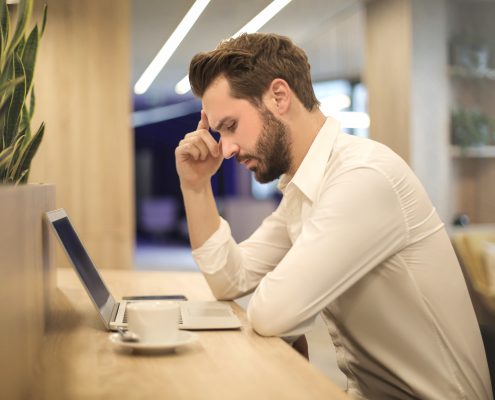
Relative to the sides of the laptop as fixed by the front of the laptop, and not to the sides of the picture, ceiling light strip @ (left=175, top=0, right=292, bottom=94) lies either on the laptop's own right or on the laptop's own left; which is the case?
on the laptop's own left

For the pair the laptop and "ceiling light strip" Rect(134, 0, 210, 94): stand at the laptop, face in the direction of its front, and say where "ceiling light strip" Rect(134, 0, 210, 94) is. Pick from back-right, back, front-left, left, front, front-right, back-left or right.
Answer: left

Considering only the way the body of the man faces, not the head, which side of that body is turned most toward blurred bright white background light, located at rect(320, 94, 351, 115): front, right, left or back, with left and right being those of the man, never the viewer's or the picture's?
right

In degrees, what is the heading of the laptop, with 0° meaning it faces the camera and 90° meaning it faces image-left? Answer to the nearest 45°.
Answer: approximately 270°

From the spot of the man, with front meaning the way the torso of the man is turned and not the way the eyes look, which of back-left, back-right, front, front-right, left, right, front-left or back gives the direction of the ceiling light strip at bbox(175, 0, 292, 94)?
right

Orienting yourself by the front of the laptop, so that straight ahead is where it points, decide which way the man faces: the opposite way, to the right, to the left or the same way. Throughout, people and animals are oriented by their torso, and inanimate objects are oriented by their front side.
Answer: the opposite way

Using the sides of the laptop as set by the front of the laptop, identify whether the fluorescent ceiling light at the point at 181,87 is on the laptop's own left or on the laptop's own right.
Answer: on the laptop's own left

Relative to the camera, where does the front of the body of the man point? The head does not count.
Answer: to the viewer's left

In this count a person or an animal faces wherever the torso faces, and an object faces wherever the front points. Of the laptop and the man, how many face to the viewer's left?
1

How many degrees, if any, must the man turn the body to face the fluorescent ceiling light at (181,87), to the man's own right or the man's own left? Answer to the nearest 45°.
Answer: approximately 90° to the man's own right
